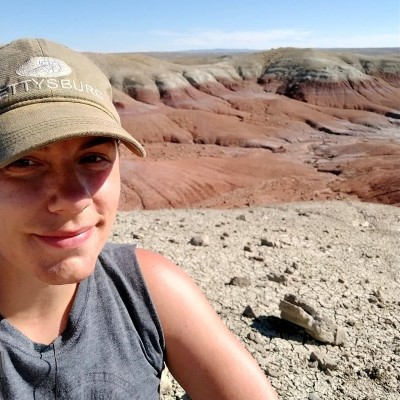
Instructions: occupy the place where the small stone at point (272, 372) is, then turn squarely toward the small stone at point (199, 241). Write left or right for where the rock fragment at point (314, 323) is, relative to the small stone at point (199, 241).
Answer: right

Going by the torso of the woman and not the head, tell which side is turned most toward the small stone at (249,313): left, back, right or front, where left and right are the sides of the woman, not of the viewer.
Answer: back

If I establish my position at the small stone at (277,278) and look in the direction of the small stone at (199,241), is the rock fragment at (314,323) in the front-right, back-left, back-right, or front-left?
back-left

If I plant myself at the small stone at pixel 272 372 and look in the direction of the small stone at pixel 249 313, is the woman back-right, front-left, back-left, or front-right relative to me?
back-left

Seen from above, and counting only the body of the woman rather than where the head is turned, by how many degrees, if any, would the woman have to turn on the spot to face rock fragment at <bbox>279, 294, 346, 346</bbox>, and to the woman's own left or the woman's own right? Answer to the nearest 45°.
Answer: approximately 135° to the woman's own left

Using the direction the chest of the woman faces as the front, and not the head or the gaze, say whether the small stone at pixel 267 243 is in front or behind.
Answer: behind

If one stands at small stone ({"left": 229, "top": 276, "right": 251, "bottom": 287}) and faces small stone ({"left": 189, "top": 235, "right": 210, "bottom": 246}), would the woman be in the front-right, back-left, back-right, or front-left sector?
back-left

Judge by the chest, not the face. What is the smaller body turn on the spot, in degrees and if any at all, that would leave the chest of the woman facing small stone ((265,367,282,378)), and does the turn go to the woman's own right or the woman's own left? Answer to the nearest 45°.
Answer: approximately 135° to the woman's own left

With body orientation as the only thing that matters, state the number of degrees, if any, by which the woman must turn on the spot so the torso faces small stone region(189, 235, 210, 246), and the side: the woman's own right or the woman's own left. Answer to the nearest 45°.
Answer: approximately 180°

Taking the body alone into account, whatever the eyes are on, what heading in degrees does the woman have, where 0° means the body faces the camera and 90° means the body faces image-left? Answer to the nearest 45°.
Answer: approximately 0°

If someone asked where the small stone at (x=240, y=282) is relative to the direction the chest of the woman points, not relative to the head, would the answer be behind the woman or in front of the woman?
behind
